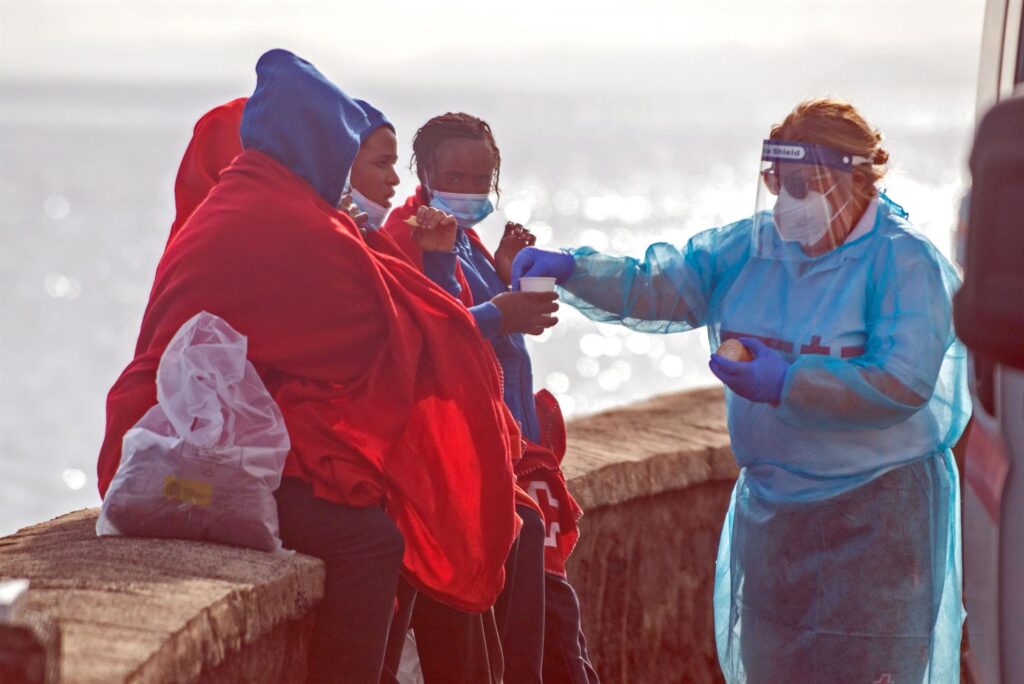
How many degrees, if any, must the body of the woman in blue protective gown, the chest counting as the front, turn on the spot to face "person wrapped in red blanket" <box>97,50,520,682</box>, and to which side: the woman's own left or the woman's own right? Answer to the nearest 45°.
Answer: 0° — they already face them

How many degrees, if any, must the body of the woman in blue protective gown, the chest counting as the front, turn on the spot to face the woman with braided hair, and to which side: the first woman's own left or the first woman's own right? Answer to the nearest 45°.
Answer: approximately 45° to the first woman's own right

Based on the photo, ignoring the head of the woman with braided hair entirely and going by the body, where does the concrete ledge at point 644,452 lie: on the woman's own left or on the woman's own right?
on the woman's own left

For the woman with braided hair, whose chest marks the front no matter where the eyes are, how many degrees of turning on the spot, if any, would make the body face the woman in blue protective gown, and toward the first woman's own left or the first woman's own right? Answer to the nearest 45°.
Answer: approximately 45° to the first woman's own left

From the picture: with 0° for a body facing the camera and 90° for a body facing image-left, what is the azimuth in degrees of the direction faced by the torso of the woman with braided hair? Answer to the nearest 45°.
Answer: approximately 315°

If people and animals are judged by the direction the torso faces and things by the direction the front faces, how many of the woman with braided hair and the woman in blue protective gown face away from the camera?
0

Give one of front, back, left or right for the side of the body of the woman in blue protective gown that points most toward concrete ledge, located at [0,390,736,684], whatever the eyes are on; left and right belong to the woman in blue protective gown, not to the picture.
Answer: front

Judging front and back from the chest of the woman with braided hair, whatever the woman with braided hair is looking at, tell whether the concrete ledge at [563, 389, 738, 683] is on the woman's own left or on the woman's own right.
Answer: on the woman's own left

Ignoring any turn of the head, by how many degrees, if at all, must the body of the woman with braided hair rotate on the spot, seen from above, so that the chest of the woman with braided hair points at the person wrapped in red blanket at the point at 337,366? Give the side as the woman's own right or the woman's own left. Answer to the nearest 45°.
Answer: approximately 90° to the woman's own right

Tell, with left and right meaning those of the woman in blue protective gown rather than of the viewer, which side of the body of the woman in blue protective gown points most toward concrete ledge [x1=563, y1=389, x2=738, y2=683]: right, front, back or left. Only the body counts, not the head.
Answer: right

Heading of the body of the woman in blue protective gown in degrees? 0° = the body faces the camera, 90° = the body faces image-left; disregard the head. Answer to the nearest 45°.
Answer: approximately 45°

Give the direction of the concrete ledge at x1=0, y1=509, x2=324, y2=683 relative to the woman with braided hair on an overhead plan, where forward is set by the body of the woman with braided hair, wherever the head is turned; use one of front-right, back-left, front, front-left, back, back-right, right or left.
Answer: right

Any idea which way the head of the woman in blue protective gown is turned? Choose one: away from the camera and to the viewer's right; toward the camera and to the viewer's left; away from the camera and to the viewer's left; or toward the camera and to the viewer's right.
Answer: toward the camera and to the viewer's left
